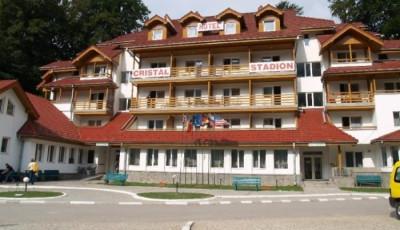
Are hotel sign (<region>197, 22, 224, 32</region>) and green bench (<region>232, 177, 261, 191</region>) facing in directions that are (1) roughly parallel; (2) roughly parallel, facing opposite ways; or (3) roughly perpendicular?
roughly parallel

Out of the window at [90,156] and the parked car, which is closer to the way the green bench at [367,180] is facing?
the parked car

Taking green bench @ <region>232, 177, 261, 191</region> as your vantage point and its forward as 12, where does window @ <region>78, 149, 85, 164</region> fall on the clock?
The window is roughly at 4 o'clock from the green bench.

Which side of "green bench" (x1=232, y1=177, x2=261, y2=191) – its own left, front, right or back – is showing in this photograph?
front

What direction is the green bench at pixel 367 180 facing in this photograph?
toward the camera

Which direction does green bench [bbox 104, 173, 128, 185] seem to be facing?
toward the camera

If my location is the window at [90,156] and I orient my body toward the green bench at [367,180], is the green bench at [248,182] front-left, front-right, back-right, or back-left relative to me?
front-right

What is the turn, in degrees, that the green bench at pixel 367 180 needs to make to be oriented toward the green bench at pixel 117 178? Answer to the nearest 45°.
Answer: approximately 45° to its right

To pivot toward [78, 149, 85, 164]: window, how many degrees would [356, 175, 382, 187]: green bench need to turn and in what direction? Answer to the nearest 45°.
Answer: approximately 90° to its right

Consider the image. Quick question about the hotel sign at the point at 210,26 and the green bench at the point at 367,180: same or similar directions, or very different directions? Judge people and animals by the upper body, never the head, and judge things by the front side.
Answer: same or similar directions

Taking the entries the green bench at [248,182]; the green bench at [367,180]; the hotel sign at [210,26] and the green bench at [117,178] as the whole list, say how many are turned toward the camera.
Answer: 4

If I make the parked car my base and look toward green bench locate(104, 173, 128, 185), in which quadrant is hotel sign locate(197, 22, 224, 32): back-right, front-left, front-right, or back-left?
front-right

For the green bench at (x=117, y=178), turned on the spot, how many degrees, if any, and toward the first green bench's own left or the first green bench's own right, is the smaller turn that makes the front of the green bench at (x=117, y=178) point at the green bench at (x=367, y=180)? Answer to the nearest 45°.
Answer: approximately 90° to the first green bench's own left
